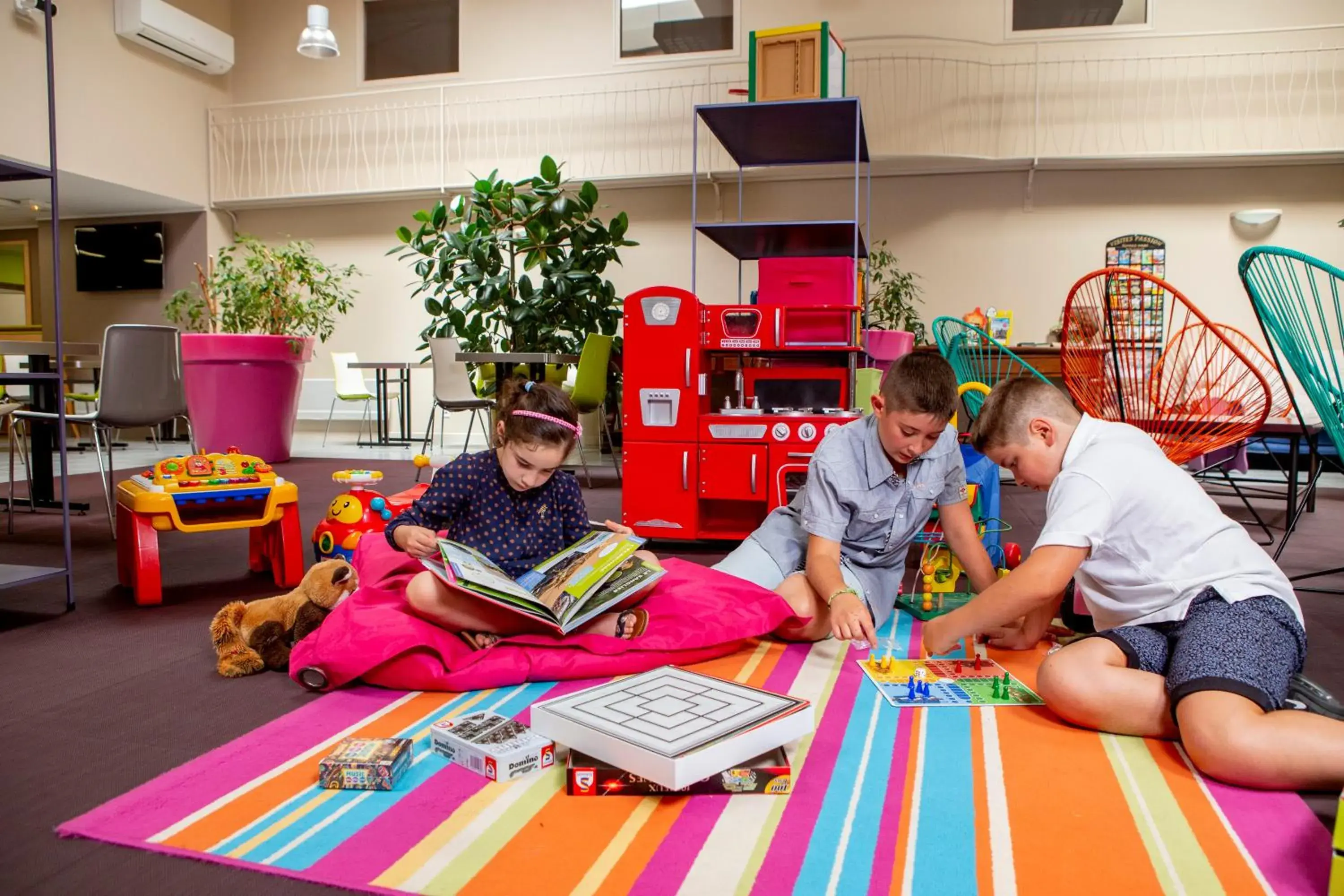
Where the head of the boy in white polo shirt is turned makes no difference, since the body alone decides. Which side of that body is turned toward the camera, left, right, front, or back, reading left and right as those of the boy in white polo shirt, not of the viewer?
left

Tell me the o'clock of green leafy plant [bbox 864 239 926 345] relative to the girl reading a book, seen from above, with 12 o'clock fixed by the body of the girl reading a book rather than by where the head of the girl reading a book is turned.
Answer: The green leafy plant is roughly at 7 o'clock from the girl reading a book.

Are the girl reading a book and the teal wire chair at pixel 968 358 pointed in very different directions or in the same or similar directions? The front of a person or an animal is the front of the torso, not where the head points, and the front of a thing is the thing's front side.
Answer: same or similar directions

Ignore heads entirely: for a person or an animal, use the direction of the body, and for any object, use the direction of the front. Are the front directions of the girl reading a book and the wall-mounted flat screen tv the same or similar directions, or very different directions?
same or similar directions

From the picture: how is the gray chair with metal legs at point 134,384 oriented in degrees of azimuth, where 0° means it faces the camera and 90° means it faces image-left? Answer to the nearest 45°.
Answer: approximately 135°

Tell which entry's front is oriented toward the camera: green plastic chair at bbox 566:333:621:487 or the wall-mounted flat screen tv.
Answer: the wall-mounted flat screen tv

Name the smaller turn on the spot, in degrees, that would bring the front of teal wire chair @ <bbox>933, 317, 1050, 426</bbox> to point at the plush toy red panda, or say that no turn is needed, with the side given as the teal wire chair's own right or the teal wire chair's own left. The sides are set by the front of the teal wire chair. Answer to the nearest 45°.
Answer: approximately 90° to the teal wire chair's own right

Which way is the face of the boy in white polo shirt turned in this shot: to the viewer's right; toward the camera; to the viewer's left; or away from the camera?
to the viewer's left

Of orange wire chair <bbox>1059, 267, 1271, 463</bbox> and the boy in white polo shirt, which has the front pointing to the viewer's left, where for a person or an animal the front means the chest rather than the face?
the boy in white polo shirt

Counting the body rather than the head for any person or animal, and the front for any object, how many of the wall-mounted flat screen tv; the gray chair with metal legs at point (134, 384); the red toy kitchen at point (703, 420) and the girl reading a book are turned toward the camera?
3

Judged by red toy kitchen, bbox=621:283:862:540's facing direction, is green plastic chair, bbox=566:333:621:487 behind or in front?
behind

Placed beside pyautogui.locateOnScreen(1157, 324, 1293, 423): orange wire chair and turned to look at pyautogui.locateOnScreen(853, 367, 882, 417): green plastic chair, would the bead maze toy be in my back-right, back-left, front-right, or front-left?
front-left

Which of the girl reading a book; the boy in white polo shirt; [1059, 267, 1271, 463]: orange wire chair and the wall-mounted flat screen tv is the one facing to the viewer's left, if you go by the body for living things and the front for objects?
the boy in white polo shirt

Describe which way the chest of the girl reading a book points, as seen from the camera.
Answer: toward the camera
